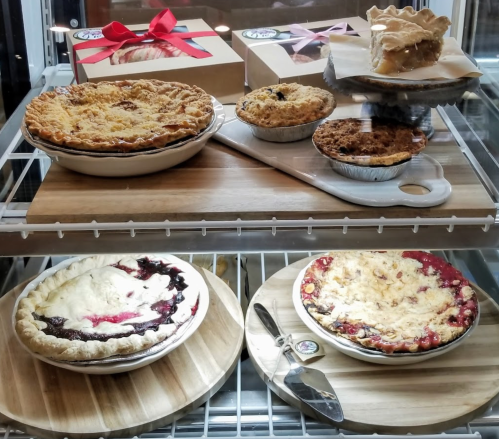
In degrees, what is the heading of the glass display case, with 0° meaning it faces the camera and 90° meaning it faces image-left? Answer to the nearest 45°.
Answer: approximately 0°
